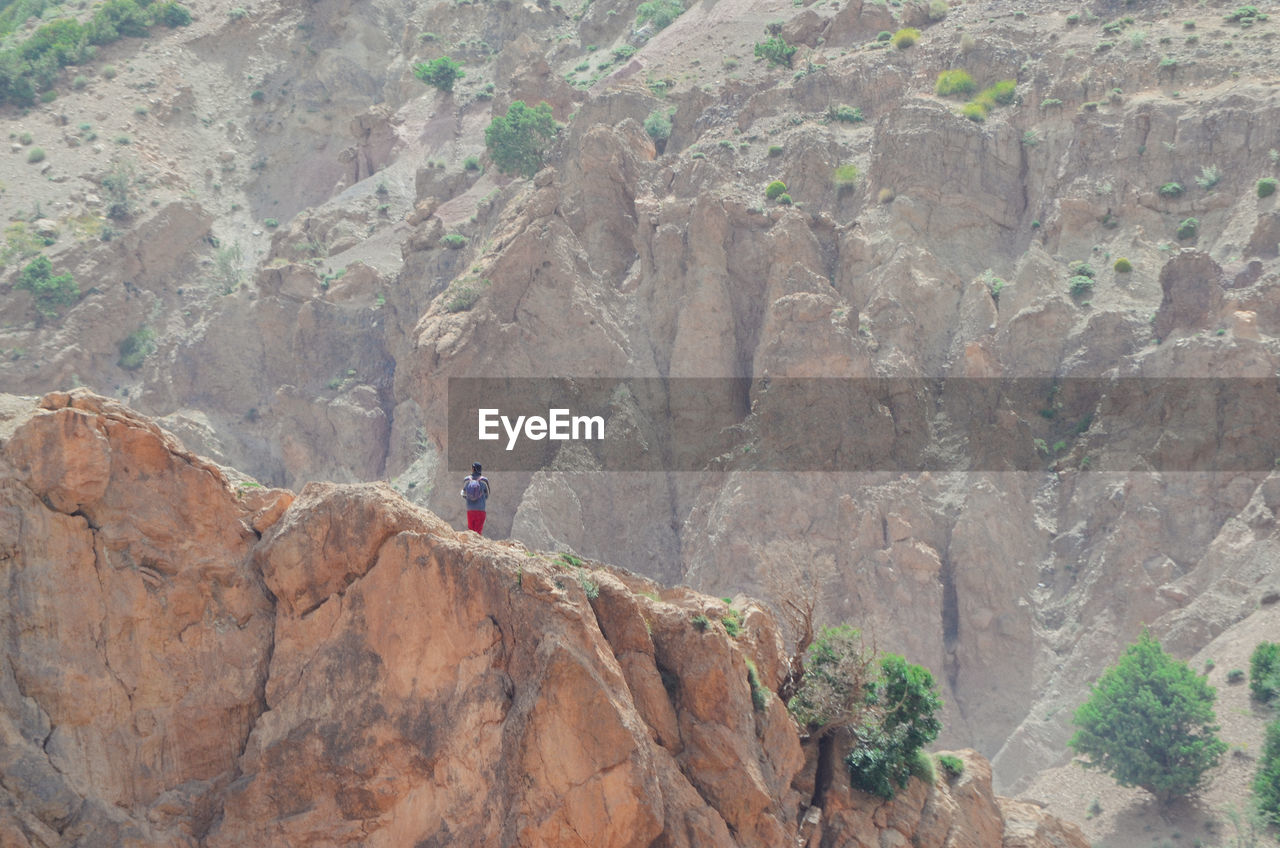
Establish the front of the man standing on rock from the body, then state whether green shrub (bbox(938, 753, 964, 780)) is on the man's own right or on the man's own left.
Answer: on the man's own right

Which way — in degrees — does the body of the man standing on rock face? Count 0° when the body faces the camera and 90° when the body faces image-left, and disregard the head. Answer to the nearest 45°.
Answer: approximately 180°

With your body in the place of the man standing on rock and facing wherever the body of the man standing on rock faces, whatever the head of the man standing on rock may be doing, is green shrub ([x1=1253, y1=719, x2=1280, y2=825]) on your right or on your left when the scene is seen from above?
on your right

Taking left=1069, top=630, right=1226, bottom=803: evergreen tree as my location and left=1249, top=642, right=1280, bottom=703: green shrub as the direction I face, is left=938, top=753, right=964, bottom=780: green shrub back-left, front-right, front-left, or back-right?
back-right

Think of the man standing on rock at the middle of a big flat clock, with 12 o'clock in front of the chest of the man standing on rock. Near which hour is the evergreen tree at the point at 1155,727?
The evergreen tree is roughly at 2 o'clock from the man standing on rock.

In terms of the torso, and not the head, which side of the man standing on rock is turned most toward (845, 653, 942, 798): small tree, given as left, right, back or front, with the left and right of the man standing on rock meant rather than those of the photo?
right

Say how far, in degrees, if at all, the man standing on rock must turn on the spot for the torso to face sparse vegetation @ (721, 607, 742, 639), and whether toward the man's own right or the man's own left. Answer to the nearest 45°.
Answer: approximately 90° to the man's own right

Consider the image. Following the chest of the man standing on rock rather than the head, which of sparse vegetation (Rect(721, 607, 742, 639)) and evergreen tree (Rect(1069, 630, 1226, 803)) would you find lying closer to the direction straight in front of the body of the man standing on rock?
the evergreen tree
